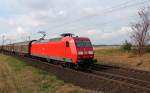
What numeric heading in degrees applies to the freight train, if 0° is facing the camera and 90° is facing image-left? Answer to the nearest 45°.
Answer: approximately 315°

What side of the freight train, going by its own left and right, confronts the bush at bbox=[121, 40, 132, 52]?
left
